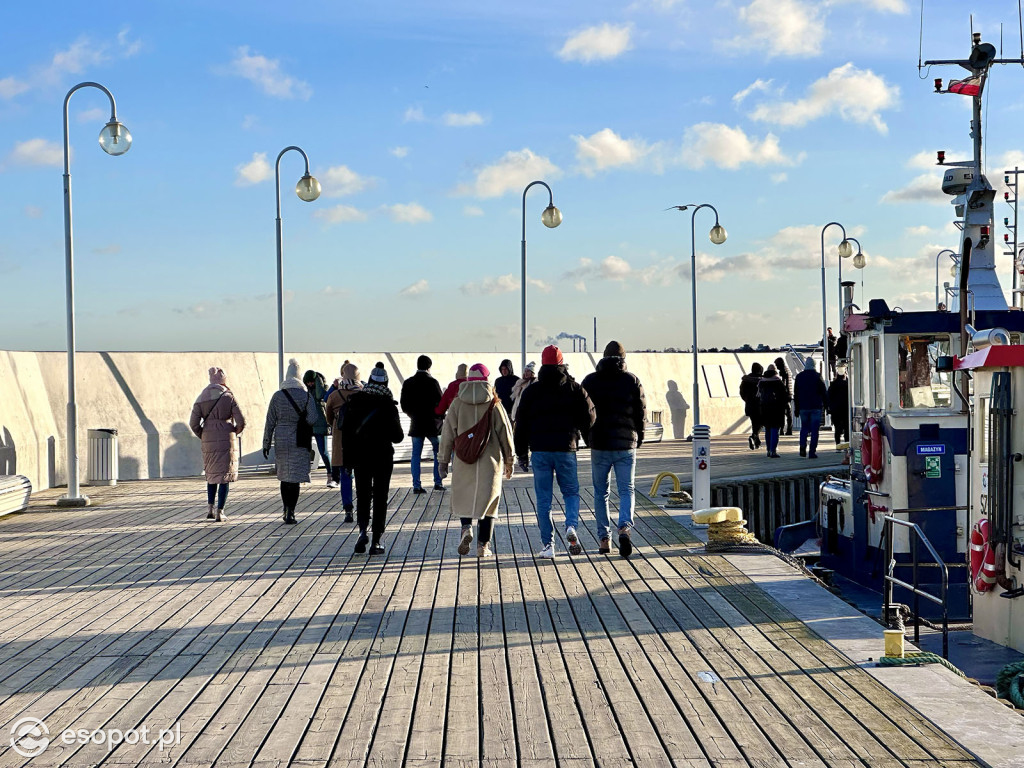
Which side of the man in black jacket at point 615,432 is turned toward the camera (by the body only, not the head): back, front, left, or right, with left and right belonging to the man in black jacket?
back

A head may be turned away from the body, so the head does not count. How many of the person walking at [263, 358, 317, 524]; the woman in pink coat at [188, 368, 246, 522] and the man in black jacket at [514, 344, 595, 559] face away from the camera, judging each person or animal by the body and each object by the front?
3

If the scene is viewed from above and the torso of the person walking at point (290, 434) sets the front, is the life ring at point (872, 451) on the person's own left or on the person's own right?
on the person's own right

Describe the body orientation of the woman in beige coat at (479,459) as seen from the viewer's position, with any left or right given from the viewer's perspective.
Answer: facing away from the viewer

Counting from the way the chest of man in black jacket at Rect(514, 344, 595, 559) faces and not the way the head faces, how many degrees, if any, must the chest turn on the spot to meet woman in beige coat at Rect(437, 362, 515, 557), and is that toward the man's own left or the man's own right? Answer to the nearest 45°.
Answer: approximately 90° to the man's own left

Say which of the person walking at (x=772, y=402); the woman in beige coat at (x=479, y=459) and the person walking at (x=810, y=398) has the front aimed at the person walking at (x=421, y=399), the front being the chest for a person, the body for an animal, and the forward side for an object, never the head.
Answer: the woman in beige coat

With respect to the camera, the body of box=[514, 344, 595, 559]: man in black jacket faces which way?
away from the camera

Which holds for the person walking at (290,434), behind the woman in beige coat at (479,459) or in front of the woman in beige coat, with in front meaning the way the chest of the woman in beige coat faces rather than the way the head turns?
in front

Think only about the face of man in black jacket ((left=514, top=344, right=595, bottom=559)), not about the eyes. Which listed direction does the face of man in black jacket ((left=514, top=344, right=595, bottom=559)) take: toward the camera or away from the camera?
away from the camera

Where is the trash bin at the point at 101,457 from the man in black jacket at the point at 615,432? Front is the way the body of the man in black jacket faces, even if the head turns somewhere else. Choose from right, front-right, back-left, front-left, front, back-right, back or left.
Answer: front-left

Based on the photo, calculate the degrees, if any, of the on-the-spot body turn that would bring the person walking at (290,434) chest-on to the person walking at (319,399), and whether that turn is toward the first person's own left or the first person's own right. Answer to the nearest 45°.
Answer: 0° — they already face them

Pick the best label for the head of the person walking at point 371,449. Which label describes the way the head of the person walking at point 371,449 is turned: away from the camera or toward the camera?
away from the camera

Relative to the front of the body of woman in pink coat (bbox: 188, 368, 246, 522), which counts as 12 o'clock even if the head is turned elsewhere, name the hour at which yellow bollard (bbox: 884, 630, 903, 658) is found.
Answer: The yellow bollard is roughly at 5 o'clock from the woman in pink coat.

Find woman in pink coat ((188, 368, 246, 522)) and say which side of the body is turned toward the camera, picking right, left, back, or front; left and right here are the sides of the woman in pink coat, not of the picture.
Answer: back
